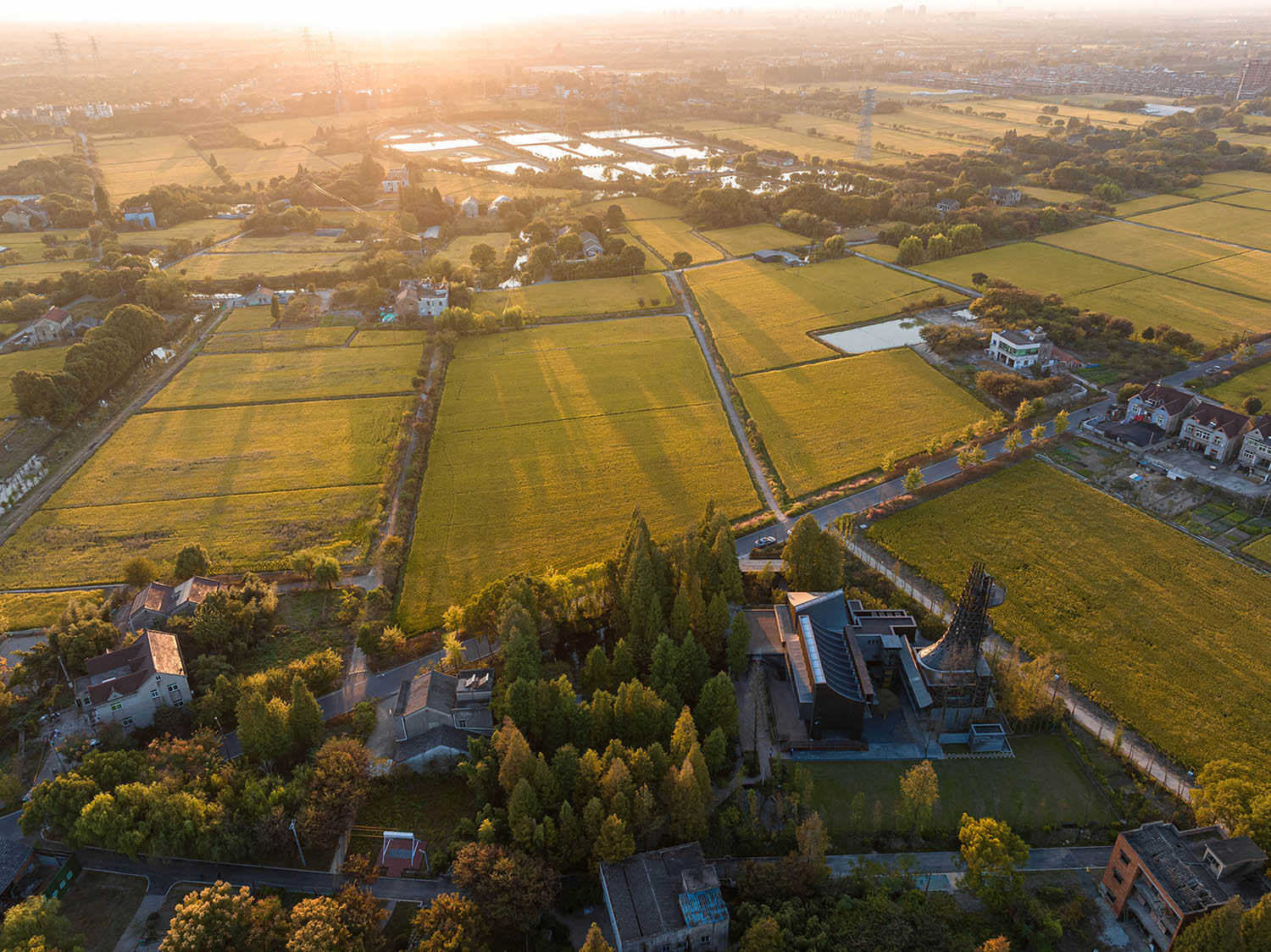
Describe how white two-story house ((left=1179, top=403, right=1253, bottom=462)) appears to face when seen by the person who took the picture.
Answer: facing the viewer and to the left of the viewer

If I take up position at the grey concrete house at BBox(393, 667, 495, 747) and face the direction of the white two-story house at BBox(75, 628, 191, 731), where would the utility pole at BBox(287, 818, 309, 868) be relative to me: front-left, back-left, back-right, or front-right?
front-left

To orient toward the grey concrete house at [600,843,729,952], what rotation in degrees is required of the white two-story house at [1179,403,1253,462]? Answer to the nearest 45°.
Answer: approximately 45° to its left

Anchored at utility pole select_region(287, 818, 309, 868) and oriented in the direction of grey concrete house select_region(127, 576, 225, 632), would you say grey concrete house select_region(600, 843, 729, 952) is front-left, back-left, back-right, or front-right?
back-right

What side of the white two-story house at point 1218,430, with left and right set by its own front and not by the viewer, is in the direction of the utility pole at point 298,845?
front

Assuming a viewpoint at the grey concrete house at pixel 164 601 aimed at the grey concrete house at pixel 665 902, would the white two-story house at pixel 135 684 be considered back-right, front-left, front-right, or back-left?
front-right

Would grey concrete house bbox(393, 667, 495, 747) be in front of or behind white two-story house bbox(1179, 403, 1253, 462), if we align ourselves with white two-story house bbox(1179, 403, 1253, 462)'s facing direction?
in front

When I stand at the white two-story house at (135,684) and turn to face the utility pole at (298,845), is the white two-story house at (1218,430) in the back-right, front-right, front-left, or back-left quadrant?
front-left

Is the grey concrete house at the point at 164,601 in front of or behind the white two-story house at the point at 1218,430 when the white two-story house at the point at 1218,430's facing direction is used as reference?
in front

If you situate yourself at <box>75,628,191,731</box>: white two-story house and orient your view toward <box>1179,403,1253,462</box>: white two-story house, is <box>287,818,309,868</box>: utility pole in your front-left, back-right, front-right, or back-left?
front-right
